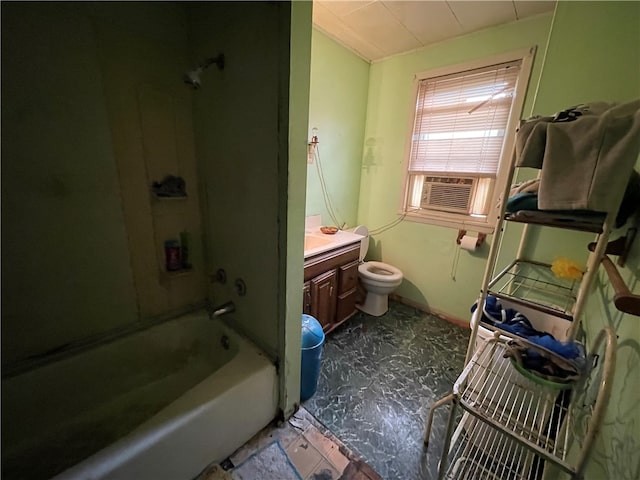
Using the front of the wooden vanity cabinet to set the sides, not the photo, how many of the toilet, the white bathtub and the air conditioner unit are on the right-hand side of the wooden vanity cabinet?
1

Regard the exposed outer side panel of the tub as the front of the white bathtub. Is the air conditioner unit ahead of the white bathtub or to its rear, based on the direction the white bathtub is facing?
ahead

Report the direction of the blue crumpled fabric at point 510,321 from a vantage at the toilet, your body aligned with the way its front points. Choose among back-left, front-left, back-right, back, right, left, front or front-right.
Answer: front

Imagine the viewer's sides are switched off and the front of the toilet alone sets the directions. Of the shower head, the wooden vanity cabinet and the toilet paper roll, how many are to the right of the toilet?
2

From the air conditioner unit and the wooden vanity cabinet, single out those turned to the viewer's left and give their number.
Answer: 0

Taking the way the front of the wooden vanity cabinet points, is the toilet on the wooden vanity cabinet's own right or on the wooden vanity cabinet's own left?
on the wooden vanity cabinet's own left

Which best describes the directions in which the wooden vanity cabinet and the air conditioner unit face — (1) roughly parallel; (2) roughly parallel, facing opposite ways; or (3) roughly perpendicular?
roughly perpendicular

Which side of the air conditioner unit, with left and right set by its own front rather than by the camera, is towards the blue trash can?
front

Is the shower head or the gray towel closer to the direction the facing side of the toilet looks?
the gray towel

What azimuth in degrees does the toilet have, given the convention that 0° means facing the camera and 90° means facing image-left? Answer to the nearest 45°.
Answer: approximately 315°

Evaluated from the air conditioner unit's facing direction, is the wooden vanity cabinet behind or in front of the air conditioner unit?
in front

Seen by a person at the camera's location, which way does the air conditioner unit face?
facing the viewer

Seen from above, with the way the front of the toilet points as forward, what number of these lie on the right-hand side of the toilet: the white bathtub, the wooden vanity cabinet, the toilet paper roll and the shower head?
3

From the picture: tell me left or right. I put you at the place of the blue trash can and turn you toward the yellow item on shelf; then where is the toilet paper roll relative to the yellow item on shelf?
left

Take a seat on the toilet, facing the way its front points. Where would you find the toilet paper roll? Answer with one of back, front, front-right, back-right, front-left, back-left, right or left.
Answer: front-left

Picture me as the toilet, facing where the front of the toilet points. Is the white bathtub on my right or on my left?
on my right

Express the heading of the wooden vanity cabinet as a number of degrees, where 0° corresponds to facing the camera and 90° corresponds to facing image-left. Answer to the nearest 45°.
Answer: approximately 315°

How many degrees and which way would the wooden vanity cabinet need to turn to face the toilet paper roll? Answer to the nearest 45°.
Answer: approximately 45° to its left
